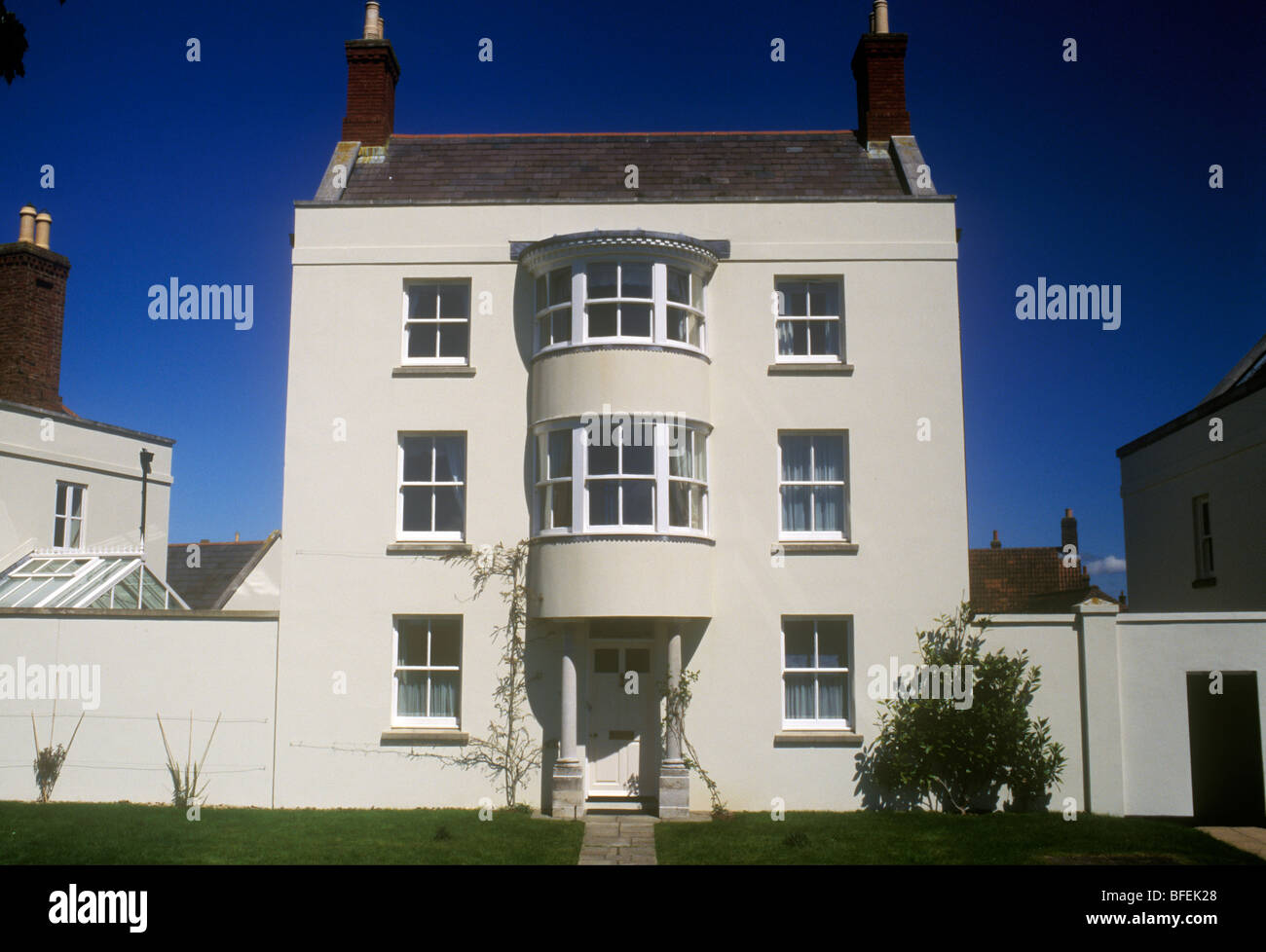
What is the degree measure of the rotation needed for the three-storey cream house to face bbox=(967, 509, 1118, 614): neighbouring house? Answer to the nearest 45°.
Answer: approximately 135° to its left

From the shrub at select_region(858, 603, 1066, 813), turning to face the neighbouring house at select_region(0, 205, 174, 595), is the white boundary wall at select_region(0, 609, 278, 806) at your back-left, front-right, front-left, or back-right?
front-left

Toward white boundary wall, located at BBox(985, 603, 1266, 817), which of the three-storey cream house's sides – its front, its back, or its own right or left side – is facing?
left

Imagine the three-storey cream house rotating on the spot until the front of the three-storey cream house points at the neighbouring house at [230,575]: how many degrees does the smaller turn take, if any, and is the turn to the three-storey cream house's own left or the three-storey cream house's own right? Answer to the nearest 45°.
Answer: approximately 135° to the three-storey cream house's own right

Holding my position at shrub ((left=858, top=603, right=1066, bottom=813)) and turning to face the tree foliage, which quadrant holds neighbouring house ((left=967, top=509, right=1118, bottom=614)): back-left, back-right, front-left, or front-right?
back-right

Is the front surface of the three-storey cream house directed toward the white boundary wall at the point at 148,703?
no

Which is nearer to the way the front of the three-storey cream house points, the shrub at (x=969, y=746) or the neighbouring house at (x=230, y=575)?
the shrub

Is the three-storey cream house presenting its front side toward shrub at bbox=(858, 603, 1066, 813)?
no

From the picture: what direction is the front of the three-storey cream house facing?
toward the camera

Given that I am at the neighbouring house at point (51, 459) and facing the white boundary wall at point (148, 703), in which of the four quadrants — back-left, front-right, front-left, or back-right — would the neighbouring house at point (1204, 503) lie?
front-left
